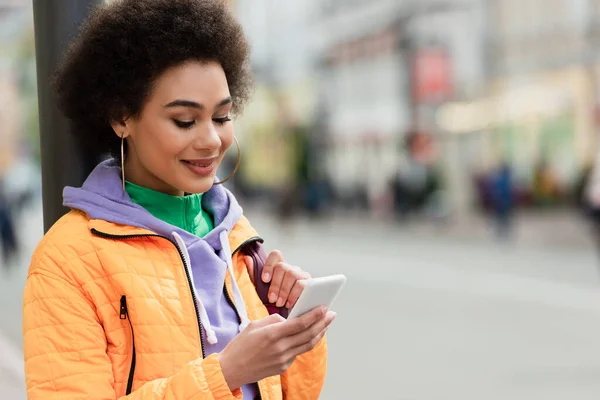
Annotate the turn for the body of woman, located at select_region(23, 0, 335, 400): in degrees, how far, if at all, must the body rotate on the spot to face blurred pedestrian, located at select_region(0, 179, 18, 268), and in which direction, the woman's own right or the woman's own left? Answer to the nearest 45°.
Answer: approximately 135° to the woman's own left

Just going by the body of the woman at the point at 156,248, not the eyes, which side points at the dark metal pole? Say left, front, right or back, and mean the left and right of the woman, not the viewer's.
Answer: back

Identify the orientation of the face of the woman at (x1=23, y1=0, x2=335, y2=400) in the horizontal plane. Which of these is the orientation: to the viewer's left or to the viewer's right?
to the viewer's right

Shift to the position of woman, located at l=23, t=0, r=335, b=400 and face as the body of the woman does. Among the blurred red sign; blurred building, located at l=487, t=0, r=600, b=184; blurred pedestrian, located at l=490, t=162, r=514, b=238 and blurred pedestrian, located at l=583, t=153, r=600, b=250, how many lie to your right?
0

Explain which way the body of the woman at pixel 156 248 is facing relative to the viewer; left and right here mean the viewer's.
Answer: facing the viewer and to the right of the viewer

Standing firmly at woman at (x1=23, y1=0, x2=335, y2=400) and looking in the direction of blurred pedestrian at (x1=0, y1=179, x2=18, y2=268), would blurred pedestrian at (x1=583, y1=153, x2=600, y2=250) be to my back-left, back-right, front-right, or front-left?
front-right

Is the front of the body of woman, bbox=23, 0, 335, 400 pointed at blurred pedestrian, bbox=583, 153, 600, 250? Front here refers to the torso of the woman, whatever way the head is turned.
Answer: no

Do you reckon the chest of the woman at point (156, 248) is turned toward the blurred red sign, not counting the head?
no

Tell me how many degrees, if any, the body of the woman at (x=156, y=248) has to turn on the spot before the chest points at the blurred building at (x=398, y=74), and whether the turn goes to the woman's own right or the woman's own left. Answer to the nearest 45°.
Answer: approximately 135° to the woman's own left
